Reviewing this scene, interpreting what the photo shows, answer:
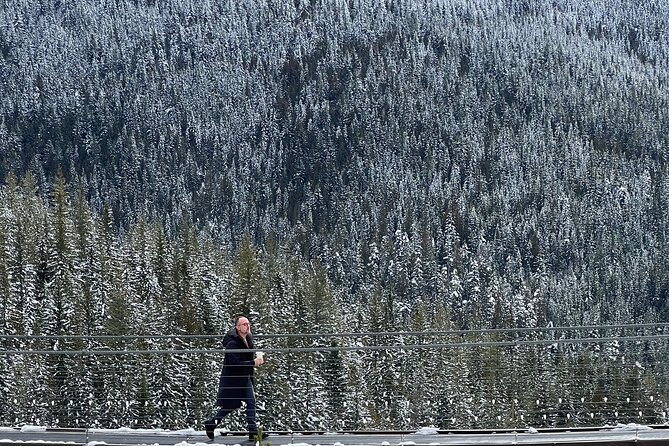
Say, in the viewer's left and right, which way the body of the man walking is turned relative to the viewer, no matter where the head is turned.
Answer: facing to the right of the viewer
